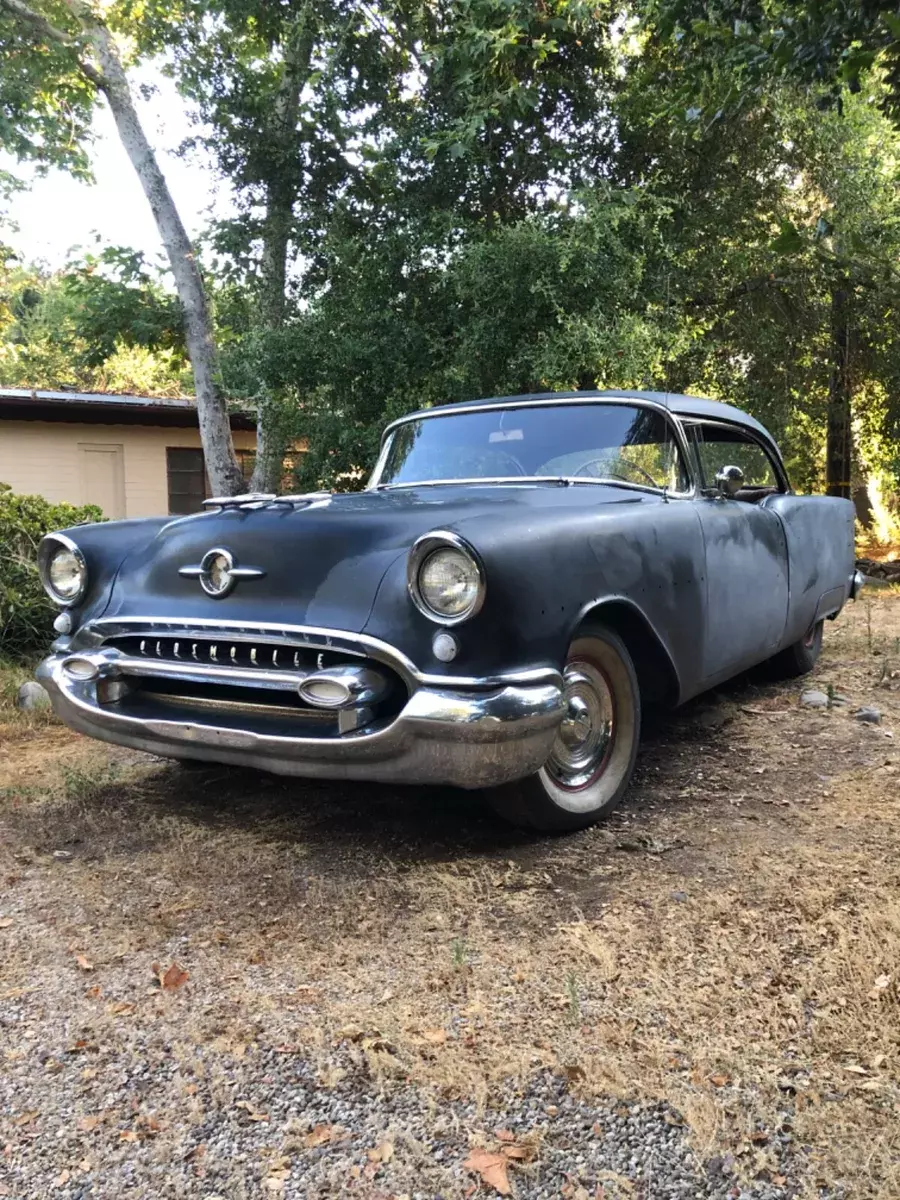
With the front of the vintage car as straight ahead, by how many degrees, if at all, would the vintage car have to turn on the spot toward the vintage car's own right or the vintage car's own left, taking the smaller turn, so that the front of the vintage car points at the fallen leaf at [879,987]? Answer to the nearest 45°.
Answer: approximately 90° to the vintage car's own left

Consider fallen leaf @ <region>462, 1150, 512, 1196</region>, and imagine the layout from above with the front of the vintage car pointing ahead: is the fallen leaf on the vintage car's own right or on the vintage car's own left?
on the vintage car's own left

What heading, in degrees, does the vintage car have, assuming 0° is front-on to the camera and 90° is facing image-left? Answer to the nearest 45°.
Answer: approximately 45°

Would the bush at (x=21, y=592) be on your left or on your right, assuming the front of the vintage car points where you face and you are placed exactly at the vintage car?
on your right

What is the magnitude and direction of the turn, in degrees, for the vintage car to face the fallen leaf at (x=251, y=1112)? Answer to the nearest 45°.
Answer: approximately 45° to its left

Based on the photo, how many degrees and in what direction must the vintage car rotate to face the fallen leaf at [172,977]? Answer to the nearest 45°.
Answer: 0° — it already faces it

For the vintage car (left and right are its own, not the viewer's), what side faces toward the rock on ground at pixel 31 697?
right

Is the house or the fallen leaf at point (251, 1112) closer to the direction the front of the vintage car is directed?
the fallen leaf

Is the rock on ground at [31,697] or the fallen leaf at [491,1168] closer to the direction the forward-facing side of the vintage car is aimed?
the fallen leaf

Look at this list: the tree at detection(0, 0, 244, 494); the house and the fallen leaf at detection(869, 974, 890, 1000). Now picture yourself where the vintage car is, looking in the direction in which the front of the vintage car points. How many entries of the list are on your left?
1

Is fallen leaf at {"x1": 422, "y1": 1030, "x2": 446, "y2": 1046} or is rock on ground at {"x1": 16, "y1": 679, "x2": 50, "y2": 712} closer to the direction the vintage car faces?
the fallen leaf
